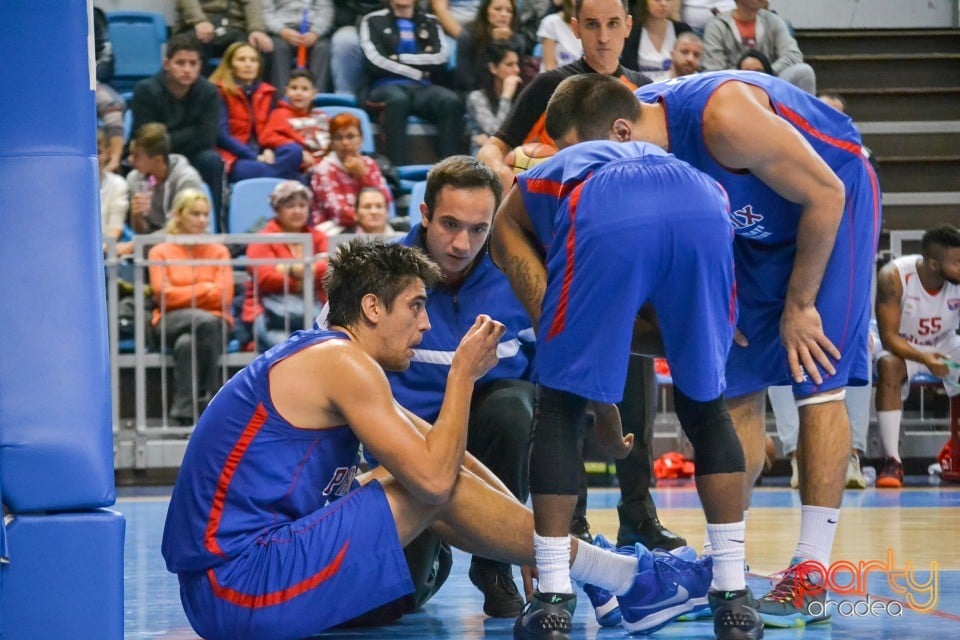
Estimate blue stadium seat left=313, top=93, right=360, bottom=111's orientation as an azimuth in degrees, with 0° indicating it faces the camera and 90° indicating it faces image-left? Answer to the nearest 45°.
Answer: approximately 0°

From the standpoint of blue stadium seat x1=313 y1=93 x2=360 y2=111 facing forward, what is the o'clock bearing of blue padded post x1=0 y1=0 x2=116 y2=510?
The blue padded post is roughly at 12 o'clock from the blue stadium seat.

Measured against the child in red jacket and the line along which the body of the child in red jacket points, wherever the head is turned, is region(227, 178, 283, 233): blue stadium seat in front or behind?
in front

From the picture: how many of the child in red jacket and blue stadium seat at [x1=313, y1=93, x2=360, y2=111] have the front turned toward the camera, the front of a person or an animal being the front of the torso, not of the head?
2

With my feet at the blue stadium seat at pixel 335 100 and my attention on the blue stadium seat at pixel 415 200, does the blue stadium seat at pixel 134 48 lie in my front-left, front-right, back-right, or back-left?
back-right

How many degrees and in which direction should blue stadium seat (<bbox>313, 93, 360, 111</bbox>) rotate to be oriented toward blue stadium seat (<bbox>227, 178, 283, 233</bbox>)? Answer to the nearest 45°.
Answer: approximately 45° to its right

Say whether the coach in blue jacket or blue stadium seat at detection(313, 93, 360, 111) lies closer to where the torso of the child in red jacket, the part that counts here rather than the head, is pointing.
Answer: the coach in blue jacket

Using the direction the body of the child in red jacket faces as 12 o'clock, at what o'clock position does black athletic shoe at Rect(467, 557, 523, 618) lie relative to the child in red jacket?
The black athletic shoe is roughly at 12 o'clock from the child in red jacket.

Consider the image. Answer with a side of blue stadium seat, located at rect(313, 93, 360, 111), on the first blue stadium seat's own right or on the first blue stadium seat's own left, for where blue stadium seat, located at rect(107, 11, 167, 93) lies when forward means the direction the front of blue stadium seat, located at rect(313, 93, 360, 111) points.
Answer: on the first blue stadium seat's own right

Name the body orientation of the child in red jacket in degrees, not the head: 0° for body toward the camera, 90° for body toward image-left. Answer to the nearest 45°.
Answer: approximately 0°

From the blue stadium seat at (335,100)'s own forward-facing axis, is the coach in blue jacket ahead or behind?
ahead
